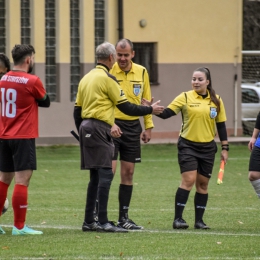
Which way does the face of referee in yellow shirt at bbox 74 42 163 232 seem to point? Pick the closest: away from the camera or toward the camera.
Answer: away from the camera

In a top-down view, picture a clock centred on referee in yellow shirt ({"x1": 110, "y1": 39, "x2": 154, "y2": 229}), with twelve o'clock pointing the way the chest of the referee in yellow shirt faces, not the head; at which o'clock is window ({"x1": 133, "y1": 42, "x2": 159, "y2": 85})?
The window is roughly at 6 o'clock from the referee in yellow shirt.

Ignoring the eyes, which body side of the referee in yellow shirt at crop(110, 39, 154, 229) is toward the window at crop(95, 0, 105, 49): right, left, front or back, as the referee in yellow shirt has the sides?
back

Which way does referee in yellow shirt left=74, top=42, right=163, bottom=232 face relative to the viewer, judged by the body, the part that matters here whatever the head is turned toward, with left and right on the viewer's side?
facing away from the viewer and to the right of the viewer

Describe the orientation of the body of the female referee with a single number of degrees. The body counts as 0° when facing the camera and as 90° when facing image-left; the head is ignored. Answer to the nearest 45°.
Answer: approximately 0°

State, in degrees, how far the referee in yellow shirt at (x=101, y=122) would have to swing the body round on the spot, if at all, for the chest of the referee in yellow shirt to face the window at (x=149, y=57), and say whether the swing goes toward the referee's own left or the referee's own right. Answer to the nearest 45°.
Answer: approximately 45° to the referee's own left

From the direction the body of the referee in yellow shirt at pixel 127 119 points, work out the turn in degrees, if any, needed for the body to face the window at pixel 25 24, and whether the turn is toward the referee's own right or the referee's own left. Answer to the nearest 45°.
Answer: approximately 180°

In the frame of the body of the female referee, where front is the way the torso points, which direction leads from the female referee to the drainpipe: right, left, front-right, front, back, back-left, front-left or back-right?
back

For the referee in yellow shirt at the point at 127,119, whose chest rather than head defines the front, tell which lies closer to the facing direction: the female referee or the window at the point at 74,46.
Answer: the female referee

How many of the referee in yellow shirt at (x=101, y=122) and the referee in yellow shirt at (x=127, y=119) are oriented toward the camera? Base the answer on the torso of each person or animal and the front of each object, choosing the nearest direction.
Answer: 1

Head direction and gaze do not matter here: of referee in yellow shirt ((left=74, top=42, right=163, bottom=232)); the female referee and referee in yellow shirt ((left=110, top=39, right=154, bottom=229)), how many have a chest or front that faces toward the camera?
2

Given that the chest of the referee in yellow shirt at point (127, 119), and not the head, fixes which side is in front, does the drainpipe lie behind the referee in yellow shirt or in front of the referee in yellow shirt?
behind
